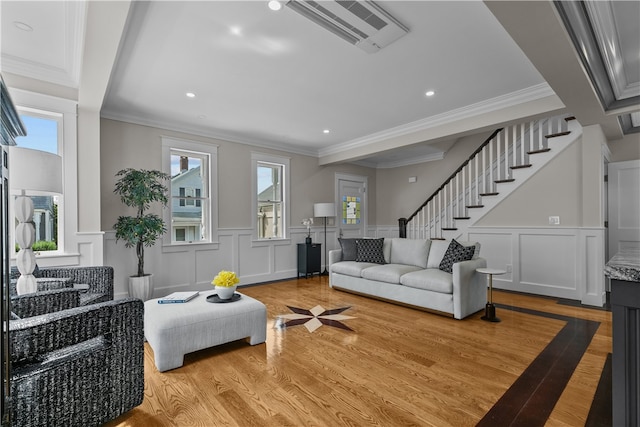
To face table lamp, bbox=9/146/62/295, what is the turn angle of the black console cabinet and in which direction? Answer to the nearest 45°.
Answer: approximately 90° to its right

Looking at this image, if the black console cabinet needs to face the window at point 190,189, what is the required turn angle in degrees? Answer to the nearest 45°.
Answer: approximately 90° to its right

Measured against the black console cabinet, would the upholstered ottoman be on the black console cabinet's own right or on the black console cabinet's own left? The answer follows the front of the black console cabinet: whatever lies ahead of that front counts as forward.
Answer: on the black console cabinet's own right

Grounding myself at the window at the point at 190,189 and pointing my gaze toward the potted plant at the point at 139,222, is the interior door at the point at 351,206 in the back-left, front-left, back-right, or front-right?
back-left

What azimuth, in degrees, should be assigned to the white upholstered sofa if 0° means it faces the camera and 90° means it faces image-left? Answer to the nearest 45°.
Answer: approximately 45°

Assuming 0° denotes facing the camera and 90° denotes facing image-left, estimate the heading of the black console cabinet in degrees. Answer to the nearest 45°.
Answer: approximately 315°

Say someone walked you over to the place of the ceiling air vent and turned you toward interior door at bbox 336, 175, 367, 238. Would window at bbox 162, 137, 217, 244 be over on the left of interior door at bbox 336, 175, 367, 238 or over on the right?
left
